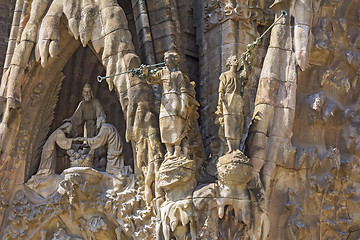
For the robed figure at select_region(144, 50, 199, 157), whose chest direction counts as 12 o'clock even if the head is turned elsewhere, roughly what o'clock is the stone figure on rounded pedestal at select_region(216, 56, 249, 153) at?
The stone figure on rounded pedestal is roughly at 9 o'clock from the robed figure.

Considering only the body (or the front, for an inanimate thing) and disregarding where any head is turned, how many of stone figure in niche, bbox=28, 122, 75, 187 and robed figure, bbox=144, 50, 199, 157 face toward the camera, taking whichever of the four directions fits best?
1

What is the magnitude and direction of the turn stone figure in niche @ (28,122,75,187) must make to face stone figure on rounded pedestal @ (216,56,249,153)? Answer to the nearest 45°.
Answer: approximately 45° to its right

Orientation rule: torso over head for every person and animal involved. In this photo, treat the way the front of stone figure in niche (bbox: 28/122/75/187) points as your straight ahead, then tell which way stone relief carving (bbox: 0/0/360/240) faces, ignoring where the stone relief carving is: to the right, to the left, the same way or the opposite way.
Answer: to the right

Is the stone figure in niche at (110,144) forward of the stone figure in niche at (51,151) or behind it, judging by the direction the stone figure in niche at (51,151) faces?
forward

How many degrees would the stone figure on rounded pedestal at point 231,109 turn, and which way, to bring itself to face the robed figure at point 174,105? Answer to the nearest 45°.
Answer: approximately 135° to its right

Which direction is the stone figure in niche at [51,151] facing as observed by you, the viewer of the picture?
facing to the right of the viewer

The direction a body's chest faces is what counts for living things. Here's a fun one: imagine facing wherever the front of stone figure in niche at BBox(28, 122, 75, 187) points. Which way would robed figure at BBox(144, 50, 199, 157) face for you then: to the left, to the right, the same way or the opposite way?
to the right

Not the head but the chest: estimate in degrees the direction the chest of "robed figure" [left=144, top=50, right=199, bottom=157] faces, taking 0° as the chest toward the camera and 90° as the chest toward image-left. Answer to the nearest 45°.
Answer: approximately 0°
